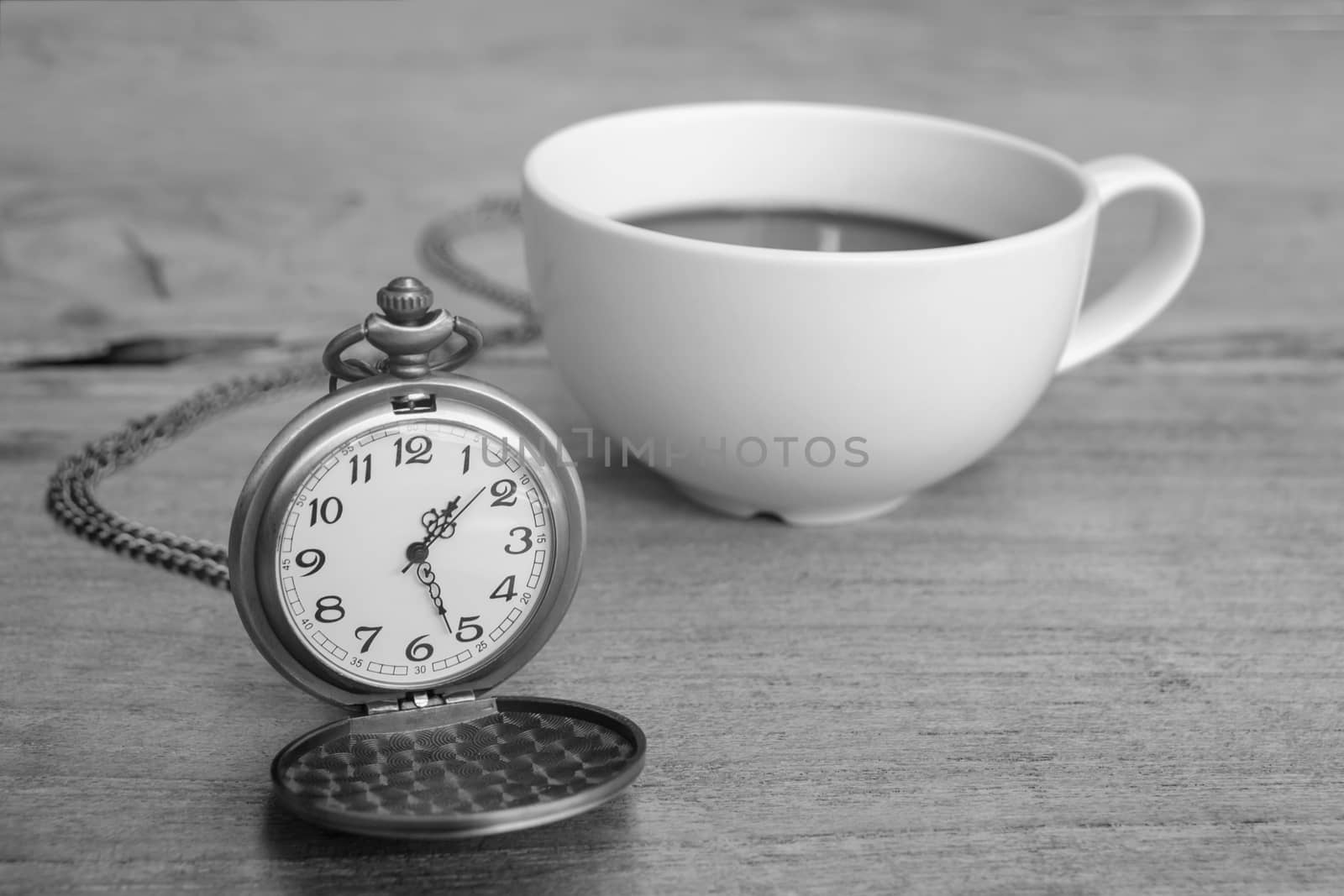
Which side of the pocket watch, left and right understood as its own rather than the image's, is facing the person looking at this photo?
front
